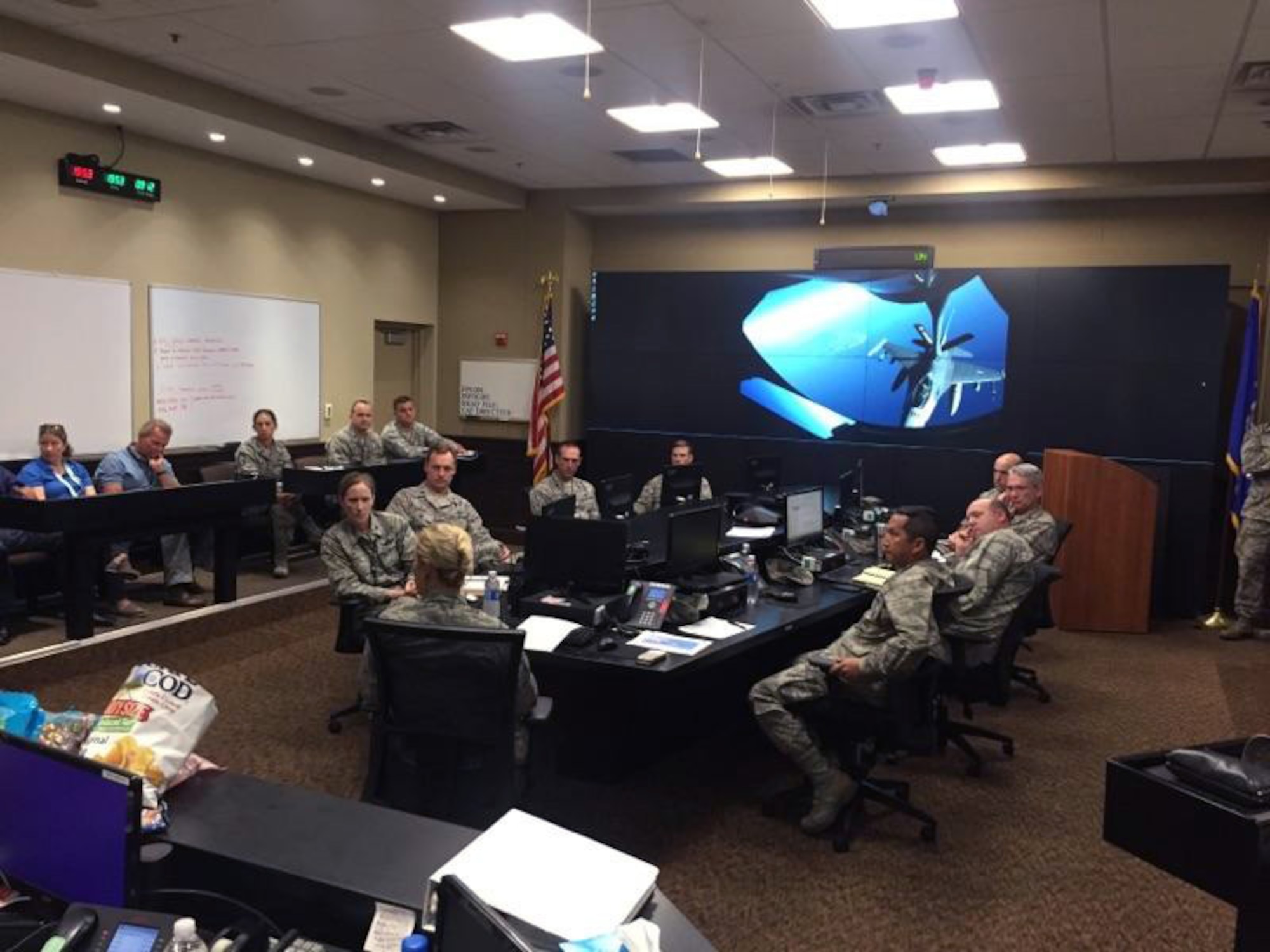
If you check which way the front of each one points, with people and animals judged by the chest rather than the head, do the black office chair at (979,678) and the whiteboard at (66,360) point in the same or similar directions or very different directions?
very different directions

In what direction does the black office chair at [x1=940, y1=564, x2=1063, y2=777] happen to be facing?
to the viewer's left

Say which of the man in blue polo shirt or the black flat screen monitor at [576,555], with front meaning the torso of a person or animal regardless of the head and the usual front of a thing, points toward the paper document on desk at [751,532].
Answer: the man in blue polo shirt

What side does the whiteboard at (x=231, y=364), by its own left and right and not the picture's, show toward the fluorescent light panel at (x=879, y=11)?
front

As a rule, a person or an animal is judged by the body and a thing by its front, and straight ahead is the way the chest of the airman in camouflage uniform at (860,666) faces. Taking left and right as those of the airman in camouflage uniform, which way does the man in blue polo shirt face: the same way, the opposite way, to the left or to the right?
the opposite way

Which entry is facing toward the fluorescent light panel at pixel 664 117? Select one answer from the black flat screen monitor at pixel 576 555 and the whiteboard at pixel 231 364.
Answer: the whiteboard

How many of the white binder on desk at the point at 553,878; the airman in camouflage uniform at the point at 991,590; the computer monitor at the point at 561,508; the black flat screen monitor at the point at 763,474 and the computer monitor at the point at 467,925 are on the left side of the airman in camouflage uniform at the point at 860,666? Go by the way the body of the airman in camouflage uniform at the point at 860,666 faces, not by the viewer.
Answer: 2

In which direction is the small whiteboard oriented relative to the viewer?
toward the camera

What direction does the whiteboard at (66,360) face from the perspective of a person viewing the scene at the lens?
facing the viewer and to the right of the viewer

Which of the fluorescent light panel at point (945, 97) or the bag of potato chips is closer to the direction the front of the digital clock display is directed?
the fluorescent light panel

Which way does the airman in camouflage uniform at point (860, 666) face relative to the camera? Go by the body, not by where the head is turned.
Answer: to the viewer's left

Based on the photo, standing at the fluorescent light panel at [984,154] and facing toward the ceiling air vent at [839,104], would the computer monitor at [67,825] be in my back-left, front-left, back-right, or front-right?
front-left

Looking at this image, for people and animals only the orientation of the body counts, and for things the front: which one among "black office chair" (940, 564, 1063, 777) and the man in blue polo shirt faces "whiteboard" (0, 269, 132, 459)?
the black office chair

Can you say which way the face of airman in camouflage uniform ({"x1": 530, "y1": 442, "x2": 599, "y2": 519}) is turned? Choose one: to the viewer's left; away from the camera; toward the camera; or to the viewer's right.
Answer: toward the camera

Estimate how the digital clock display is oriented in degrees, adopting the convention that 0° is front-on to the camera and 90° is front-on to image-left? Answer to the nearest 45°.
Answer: approximately 315°
